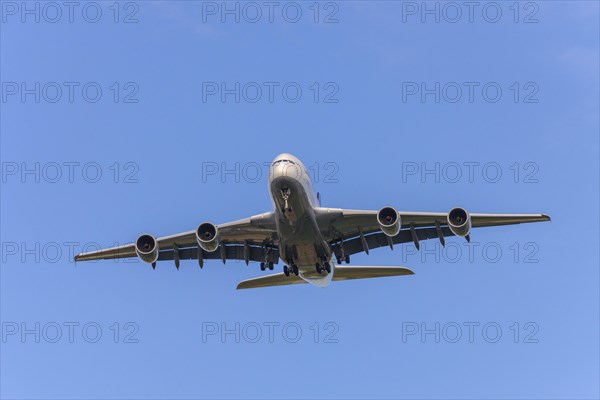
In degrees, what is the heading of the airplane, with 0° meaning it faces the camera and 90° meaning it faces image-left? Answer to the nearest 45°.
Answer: approximately 0°
